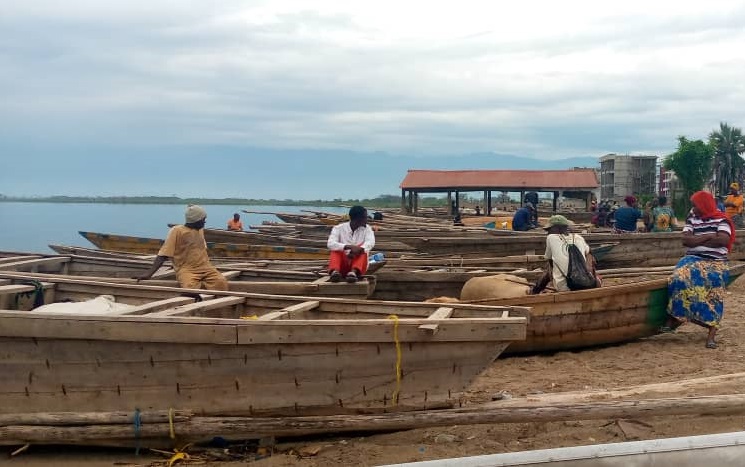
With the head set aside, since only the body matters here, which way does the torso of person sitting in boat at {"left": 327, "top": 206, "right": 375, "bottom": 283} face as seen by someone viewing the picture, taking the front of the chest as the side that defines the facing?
toward the camera

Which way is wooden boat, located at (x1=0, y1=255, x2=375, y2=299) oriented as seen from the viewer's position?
to the viewer's right

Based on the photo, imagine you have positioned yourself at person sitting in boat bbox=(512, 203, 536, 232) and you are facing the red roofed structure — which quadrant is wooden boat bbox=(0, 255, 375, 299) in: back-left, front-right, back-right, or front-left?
back-left

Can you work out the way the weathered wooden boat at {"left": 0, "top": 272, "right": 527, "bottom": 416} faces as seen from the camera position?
facing to the right of the viewer

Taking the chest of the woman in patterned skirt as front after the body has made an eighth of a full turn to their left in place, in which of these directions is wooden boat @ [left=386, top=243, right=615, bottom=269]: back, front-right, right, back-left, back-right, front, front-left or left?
back-right

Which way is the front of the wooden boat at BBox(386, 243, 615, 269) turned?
to the viewer's right

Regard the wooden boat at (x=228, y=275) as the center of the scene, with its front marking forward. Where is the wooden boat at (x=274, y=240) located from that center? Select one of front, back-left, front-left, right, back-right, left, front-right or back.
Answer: left

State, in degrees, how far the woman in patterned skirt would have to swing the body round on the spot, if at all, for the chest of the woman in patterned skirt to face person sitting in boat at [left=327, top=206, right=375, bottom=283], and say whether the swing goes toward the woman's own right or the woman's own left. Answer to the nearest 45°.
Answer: approximately 45° to the woman's own right
